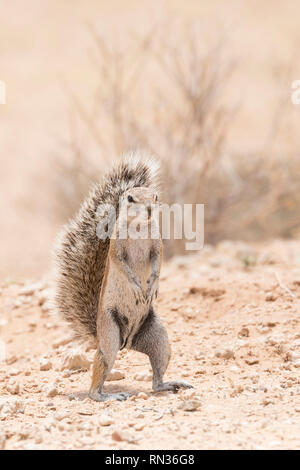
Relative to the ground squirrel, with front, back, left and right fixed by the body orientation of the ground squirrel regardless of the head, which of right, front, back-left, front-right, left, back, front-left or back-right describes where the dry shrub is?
back-left

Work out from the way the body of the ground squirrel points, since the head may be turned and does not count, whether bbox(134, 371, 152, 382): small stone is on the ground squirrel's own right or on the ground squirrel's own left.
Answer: on the ground squirrel's own left

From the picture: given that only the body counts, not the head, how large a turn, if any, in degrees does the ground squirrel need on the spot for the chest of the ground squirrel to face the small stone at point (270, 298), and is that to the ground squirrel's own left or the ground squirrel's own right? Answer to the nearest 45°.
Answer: approximately 90° to the ground squirrel's own left

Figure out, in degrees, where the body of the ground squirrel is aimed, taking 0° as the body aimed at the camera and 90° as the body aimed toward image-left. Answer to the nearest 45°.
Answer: approximately 315°

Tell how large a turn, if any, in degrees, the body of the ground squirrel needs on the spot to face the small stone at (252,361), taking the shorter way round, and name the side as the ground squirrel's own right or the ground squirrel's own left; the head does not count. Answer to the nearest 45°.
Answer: approximately 90° to the ground squirrel's own left

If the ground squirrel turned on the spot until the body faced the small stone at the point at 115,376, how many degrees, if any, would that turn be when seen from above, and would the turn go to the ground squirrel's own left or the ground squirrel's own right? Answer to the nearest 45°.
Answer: approximately 135° to the ground squirrel's own left

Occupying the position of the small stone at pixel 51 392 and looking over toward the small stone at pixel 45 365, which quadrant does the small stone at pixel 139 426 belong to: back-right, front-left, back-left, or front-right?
back-right
